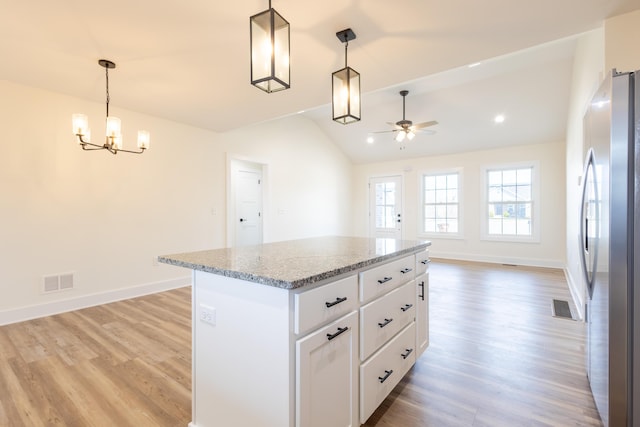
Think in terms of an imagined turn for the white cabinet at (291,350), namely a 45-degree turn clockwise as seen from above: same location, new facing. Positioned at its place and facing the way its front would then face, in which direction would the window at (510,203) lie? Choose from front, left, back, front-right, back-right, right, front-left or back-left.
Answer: back-left

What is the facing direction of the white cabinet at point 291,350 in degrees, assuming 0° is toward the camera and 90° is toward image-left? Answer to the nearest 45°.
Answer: approximately 315°

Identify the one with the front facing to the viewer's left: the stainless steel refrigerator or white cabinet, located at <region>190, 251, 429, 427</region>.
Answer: the stainless steel refrigerator

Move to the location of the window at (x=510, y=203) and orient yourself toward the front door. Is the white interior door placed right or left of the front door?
left

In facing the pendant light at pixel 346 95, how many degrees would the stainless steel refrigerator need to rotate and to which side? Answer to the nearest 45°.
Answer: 0° — it already faces it

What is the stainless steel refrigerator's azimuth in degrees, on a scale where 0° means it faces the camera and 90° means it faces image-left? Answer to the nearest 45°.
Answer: approximately 90°

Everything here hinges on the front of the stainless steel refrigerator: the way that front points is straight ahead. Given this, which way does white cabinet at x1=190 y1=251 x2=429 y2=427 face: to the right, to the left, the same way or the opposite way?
the opposite way

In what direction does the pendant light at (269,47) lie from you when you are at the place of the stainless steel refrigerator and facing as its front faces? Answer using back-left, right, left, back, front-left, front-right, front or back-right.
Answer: front-left

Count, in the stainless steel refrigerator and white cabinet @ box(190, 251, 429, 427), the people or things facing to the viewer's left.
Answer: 1

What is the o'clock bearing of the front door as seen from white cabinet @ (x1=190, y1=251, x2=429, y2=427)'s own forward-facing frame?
The front door is roughly at 8 o'clock from the white cabinet.

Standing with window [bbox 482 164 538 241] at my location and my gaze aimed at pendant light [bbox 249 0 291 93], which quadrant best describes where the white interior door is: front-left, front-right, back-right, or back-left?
front-right

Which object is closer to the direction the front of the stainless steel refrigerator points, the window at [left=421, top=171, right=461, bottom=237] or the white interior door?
the white interior door

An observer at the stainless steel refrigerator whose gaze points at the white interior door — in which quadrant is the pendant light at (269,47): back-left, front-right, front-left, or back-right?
front-left

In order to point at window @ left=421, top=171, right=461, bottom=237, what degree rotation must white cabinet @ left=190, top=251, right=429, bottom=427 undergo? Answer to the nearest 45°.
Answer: approximately 90° to its left

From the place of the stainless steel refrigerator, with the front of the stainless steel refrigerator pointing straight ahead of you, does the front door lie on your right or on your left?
on your right

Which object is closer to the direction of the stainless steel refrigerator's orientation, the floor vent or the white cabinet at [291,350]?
the white cabinet

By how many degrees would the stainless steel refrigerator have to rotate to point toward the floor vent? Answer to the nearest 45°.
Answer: approximately 90° to its right
